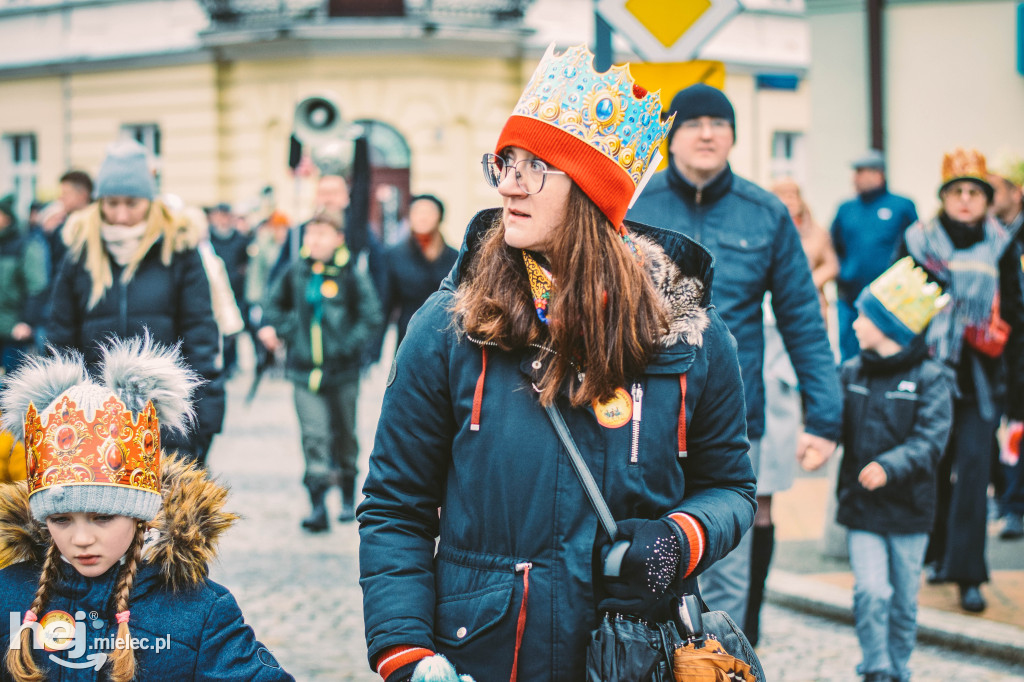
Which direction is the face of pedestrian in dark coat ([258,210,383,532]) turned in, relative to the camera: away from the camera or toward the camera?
toward the camera

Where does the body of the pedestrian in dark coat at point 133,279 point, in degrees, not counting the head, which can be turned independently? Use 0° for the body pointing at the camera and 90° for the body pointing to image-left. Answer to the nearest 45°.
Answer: approximately 0°

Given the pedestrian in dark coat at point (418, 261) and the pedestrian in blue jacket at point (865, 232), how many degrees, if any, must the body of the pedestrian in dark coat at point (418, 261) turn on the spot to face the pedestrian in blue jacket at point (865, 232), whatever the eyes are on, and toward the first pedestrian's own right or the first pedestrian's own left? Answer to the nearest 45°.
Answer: approximately 90° to the first pedestrian's own left

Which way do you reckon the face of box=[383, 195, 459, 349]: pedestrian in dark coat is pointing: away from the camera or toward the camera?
toward the camera

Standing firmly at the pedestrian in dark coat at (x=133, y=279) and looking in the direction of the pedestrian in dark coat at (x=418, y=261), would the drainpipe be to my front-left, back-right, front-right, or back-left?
front-right

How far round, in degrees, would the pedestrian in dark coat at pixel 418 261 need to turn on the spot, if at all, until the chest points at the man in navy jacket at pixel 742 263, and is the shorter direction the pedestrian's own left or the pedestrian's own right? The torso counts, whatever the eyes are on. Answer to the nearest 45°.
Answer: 0° — they already face them

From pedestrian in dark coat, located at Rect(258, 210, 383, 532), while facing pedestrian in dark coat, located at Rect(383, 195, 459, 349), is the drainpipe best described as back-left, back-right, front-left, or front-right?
front-right

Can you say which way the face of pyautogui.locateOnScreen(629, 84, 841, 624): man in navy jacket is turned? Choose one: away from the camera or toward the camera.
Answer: toward the camera

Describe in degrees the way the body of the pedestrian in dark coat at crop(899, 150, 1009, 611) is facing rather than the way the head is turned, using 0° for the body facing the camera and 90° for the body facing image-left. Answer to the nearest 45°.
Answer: approximately 0°

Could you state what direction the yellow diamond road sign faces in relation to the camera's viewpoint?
facing the viewer

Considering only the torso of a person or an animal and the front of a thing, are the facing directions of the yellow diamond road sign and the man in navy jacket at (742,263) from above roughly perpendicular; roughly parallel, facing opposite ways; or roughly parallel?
roughly parallel

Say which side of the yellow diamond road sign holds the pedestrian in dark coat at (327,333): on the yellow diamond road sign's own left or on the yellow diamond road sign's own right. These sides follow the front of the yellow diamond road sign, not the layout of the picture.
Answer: on the yellow diamond road sign's own right

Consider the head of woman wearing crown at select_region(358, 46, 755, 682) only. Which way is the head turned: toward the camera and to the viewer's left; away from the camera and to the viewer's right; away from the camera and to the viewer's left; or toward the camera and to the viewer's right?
toward the camera and to the viewer's left

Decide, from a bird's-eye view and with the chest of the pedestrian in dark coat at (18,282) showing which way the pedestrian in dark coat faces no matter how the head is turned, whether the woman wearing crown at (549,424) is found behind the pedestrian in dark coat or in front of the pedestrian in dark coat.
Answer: in front

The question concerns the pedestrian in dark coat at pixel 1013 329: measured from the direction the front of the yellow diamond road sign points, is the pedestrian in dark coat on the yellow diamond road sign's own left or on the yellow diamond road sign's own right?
on the yellow diamond road sign's own left
